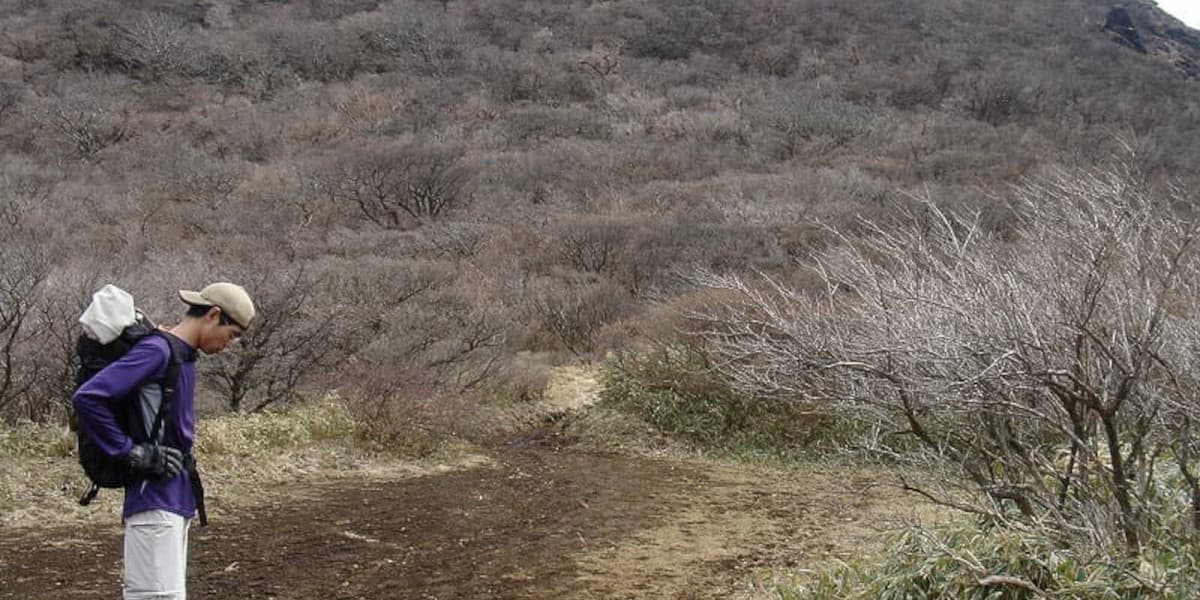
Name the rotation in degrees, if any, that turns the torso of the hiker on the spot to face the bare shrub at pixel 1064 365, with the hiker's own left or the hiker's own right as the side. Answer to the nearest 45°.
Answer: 0° — they already face it

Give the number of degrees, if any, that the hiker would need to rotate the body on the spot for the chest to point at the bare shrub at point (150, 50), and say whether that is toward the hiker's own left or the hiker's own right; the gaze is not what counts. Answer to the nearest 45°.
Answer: approximately 90° to the hiker's own left

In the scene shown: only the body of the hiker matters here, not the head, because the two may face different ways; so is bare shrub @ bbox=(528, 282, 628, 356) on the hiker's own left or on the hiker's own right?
on the hiker's own left

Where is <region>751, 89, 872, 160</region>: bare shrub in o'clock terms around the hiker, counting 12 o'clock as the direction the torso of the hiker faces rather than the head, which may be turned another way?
The bare shrub is roughly at 10 o'clock from the hiker.

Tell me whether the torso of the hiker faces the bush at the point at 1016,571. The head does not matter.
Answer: yes

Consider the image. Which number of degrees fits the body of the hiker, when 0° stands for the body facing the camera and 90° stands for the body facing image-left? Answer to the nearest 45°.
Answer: approximately 270°

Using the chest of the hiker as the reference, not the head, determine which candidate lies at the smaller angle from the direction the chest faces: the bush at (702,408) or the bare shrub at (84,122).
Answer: the bush

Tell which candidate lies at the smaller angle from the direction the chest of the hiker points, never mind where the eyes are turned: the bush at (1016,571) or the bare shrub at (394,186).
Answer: the bush

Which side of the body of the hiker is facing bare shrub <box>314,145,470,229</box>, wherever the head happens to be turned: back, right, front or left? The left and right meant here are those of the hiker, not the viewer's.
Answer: left
